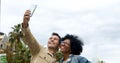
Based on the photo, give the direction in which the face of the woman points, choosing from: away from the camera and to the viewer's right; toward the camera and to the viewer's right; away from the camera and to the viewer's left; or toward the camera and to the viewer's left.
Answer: toward the camera and to the viewer's left

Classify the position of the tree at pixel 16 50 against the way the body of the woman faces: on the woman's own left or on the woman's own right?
on the woman's own right

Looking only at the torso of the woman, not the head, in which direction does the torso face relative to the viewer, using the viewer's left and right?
facing the viewer and to the left of the viewer
